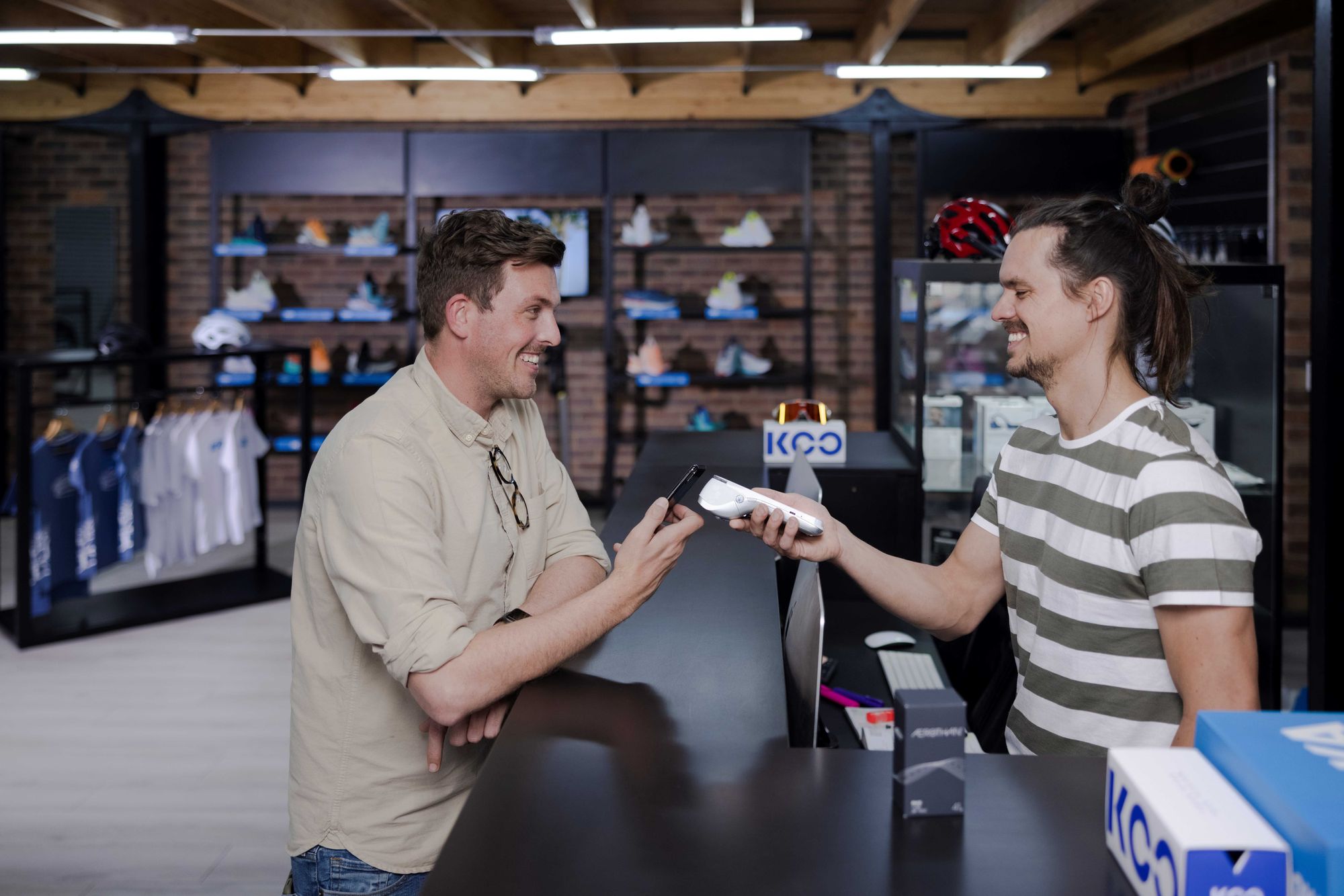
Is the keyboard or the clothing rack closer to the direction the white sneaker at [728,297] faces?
the clothing rack

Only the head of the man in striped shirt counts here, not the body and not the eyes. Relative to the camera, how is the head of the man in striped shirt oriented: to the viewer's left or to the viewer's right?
to the viewer's left

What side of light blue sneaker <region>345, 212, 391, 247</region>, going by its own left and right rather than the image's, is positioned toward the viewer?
left

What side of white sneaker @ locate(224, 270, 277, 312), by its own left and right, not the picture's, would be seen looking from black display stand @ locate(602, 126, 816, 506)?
back

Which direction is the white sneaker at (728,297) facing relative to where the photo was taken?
to the viewer's left

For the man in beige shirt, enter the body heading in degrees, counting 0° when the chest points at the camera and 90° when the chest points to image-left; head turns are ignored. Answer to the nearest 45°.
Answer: approximately 315°

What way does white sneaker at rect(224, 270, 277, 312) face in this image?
to the viewer's left

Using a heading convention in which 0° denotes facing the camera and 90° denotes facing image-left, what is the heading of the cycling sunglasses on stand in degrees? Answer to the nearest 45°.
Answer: approximately 0°

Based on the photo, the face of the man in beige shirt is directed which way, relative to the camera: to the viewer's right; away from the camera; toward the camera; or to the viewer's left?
to the viewer's right
